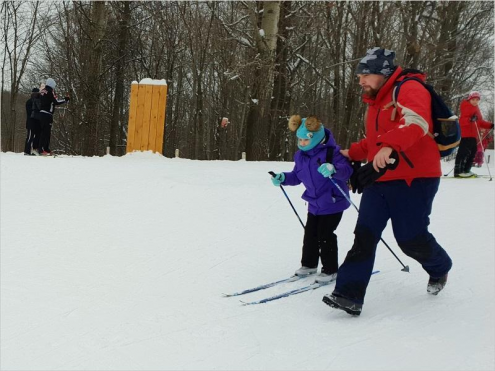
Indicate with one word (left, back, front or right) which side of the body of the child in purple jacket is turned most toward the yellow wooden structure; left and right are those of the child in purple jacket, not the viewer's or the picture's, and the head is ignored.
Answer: right

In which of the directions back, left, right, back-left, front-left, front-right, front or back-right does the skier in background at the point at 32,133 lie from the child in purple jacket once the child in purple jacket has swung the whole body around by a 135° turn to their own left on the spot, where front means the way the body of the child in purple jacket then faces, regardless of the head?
back-left

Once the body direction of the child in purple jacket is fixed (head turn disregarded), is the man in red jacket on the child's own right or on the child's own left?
on the child's own left

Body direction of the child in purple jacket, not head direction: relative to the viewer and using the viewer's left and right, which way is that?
facing the viewer and to the left of the viewer

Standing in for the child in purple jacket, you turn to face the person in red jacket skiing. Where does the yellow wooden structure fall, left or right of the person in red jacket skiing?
left

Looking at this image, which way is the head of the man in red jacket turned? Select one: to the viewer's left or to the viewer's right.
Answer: to the viewer's left

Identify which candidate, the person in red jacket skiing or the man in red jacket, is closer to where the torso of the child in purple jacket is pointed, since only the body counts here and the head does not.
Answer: the man in red jacket

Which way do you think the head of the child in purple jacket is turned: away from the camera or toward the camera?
toward the camera
